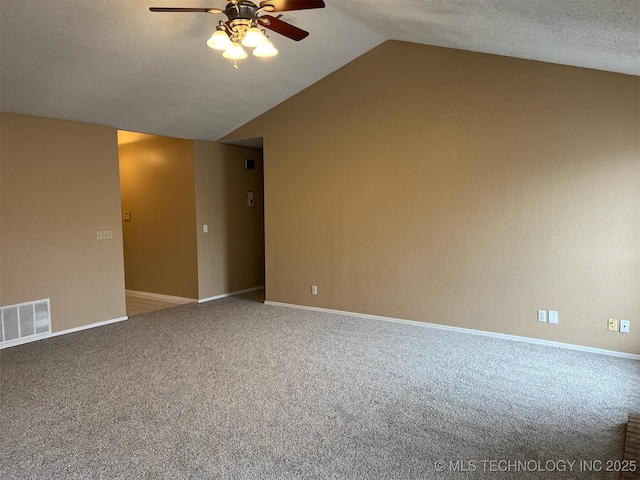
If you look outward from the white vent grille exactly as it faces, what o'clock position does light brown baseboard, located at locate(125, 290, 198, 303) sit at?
The light brown baseboard is roughly at 9 o'clock from the white vent grille.

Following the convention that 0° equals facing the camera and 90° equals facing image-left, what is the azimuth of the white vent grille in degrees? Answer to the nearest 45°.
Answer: approximately 315°

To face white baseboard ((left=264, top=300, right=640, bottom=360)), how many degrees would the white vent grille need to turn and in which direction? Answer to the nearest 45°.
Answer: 0° — it already faces it

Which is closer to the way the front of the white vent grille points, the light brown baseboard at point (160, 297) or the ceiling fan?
the ceiling fan
